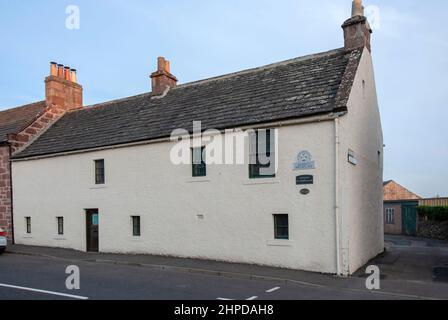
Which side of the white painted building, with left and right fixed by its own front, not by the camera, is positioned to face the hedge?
back

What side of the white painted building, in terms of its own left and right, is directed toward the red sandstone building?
right
